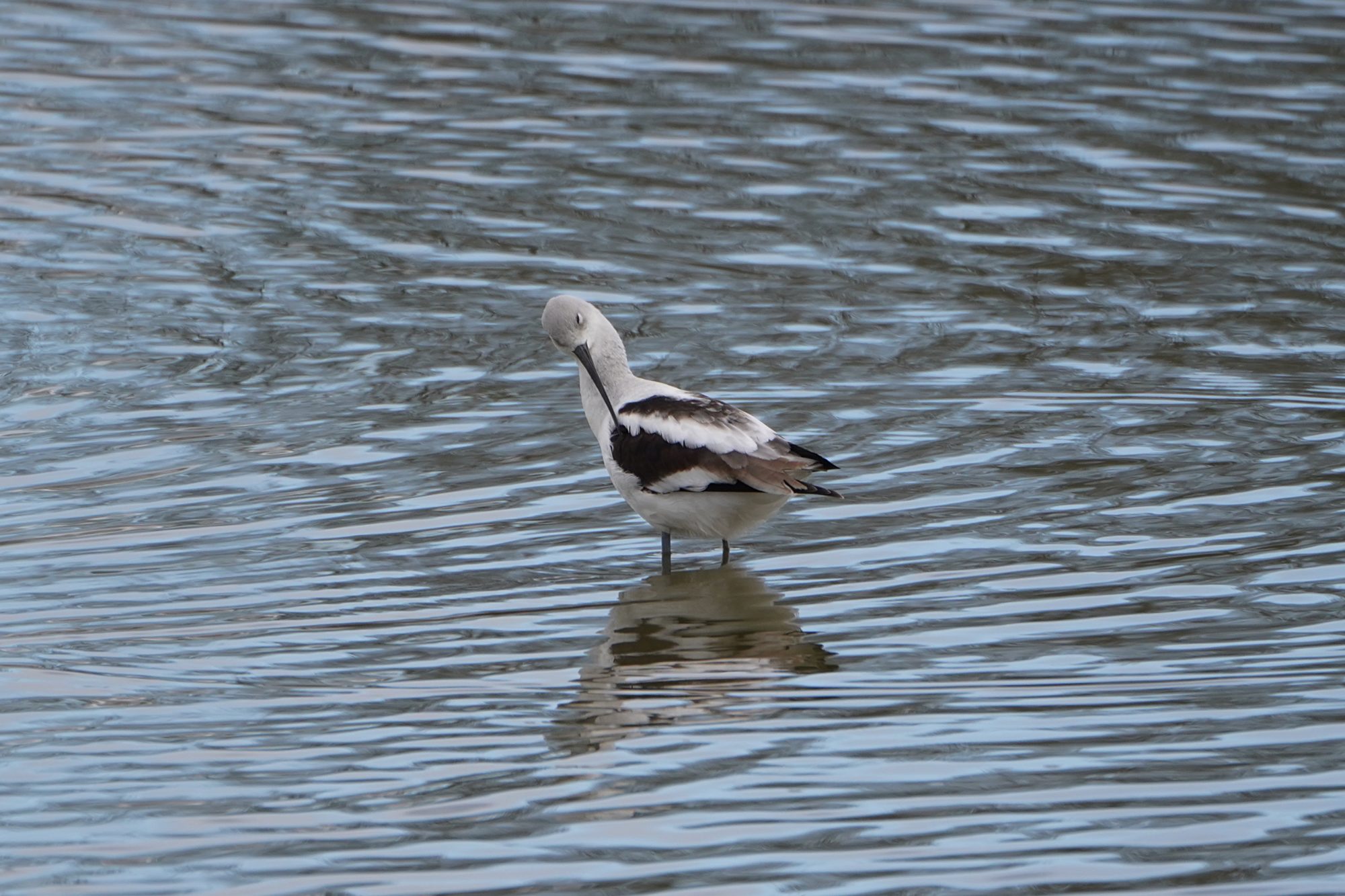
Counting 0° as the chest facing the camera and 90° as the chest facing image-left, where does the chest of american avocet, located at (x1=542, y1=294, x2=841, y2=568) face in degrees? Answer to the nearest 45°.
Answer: approximately 90°
